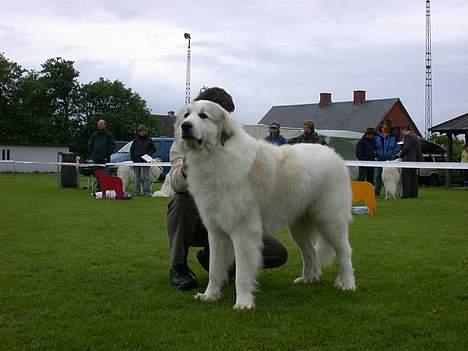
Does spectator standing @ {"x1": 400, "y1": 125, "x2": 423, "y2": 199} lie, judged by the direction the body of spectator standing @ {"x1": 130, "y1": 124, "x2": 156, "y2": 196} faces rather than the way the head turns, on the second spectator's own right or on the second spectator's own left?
on the second spectator's own left

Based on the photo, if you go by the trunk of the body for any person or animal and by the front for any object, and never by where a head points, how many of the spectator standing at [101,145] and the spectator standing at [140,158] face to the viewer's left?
0

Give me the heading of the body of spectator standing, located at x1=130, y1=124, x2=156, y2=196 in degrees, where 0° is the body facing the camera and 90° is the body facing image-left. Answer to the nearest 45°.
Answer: approximately 0°

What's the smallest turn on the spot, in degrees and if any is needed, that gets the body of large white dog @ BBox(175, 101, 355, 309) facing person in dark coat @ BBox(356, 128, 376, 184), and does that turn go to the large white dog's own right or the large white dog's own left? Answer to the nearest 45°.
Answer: approximately 135° to the large white dog's own right

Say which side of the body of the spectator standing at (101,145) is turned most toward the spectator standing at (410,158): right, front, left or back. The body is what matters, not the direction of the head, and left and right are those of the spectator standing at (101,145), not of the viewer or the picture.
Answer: left

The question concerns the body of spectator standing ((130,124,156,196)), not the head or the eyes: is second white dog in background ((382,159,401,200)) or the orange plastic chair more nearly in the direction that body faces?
the orange plastic chair

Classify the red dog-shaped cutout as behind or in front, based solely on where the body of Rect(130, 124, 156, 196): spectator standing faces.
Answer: in front

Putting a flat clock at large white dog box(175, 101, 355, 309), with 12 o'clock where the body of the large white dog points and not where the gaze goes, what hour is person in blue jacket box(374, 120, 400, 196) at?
The person in blue jacket is roughly at 5 o'clock from the large white dog.
